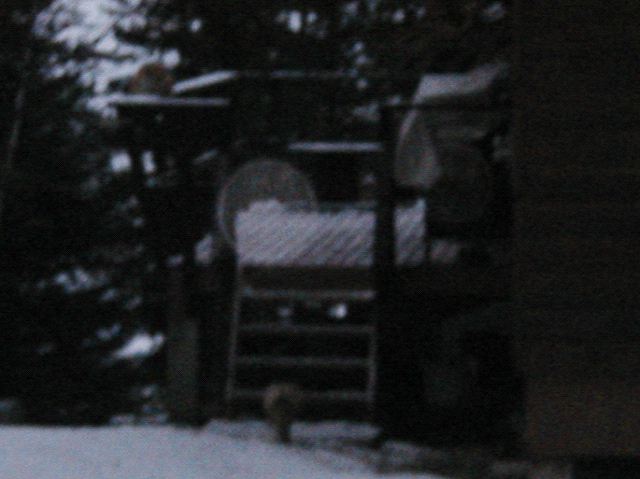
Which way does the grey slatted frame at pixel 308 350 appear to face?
toward the camera
